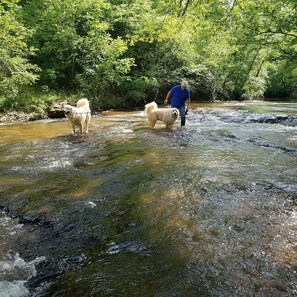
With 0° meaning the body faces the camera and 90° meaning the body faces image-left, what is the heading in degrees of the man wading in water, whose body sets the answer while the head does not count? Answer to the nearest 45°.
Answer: approximately 0°

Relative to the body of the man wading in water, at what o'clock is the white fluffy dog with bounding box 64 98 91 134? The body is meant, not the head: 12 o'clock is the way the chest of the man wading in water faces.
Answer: The white fluffy dog is roughly at 2 o'clock from the man wading in water.

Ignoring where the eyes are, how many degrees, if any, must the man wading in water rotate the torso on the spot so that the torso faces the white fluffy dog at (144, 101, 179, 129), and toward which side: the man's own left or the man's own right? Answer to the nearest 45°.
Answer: approximately 45° to the man's own right
